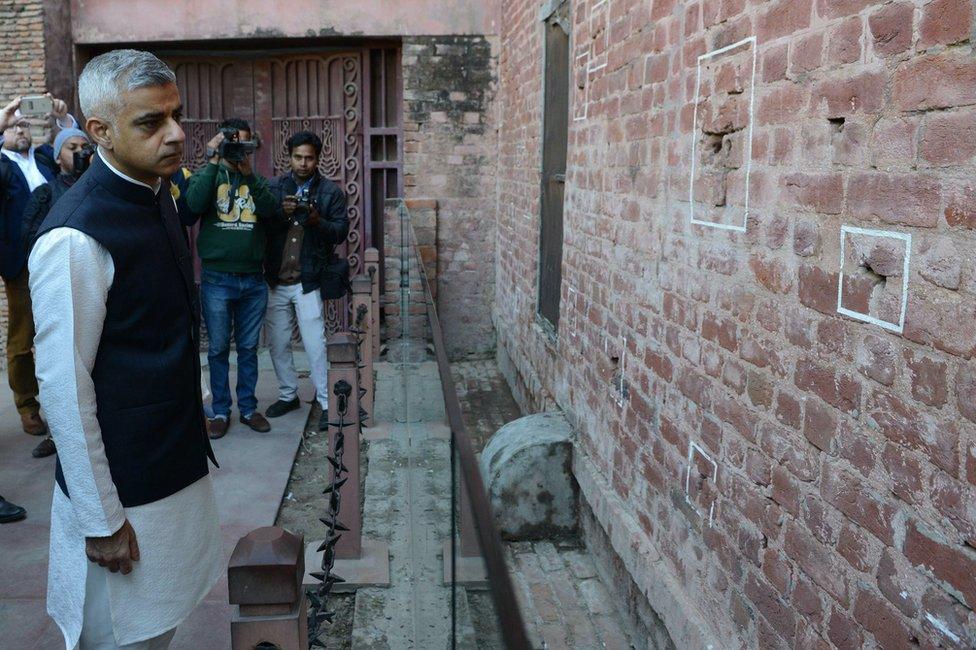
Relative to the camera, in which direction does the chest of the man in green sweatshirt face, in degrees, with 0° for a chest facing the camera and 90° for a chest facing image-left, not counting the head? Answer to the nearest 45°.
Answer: approximately 0°

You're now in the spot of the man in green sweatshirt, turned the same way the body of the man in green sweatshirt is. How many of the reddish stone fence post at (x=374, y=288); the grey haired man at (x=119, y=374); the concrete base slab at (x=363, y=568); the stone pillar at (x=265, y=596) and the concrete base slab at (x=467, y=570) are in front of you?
4

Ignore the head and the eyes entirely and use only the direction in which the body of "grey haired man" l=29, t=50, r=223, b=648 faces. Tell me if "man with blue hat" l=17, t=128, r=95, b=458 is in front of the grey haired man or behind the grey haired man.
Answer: behind

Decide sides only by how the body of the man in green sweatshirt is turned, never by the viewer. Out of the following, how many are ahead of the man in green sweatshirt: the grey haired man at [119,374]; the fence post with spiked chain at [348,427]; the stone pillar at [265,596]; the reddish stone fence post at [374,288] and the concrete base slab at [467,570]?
4

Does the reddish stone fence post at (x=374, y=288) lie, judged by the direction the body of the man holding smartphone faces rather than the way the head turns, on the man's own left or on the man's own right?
on the man's own left

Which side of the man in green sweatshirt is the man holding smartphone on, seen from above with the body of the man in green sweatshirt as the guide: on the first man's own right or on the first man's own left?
on the first man's own right

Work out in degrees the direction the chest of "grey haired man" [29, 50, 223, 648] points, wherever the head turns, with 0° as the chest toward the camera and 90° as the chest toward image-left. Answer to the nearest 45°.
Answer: approximately 315°

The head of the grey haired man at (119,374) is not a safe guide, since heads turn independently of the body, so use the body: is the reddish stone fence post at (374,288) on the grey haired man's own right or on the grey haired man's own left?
on the grey haired man's own left

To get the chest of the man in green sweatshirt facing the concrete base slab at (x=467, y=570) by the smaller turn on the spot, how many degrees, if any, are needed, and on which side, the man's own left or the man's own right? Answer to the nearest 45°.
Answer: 0° — they already face it

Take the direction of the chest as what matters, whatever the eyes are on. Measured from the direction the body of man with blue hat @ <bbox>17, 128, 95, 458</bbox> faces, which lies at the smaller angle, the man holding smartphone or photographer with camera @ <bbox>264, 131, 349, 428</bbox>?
the photographer with camera

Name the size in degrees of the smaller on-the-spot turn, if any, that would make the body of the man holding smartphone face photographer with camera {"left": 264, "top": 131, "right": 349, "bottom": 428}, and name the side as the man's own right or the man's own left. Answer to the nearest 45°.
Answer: approximately 45° to the man's own left
